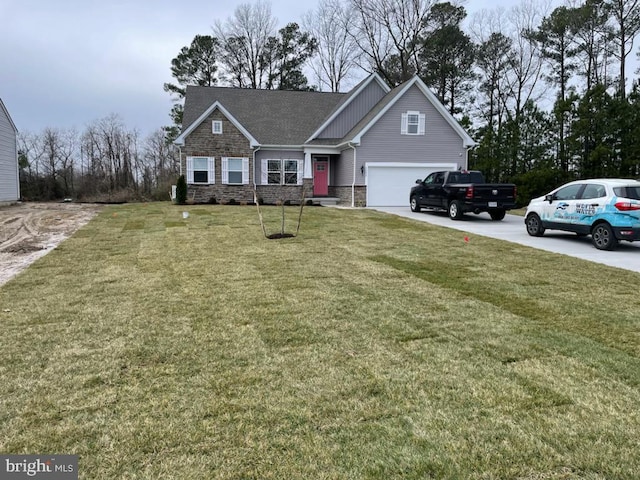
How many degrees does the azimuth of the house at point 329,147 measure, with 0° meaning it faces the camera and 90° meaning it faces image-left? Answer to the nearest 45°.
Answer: approximately 0°

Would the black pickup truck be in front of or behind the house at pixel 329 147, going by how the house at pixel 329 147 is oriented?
in front

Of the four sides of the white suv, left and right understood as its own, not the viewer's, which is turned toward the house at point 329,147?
front

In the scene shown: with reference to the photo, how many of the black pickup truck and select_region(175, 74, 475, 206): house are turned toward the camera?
1

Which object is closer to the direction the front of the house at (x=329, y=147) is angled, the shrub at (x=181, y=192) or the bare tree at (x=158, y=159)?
the shrub

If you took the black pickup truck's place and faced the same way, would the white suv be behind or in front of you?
behind

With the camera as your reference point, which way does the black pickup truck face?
facing away from the viewer and to the left of the viewer

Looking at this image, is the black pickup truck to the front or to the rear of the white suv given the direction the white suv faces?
to the front

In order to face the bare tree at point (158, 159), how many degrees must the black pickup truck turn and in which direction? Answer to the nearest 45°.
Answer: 0° — it already faces it

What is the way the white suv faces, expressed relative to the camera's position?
facing away from the viewer and to the left of the viewer
